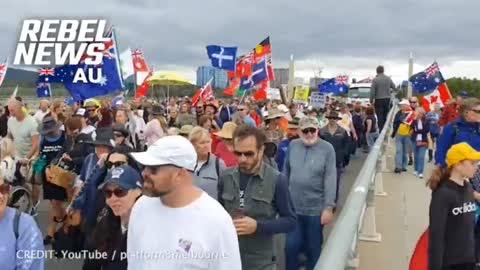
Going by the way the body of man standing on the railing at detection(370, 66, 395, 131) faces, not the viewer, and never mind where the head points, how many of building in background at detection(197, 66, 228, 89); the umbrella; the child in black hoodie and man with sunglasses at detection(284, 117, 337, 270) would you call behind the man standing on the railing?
2

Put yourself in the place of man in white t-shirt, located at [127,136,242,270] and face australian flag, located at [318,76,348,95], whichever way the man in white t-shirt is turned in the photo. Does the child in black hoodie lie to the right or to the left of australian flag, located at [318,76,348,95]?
right

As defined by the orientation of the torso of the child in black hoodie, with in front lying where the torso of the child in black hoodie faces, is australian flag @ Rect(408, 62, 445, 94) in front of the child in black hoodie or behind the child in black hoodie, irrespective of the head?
behind

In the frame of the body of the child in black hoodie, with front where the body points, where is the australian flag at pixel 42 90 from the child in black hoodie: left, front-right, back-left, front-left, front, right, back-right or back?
back

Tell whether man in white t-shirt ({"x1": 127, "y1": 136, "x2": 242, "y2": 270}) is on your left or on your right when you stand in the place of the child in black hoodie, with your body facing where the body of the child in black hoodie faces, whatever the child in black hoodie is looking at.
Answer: on your right

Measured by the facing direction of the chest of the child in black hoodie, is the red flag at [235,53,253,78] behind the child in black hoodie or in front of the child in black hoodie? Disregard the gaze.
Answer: behind

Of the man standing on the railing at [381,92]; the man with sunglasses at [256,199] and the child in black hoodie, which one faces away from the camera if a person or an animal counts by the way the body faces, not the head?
the man standing on the railing

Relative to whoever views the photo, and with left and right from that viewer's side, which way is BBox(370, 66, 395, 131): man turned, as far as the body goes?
facing away from the viewer
